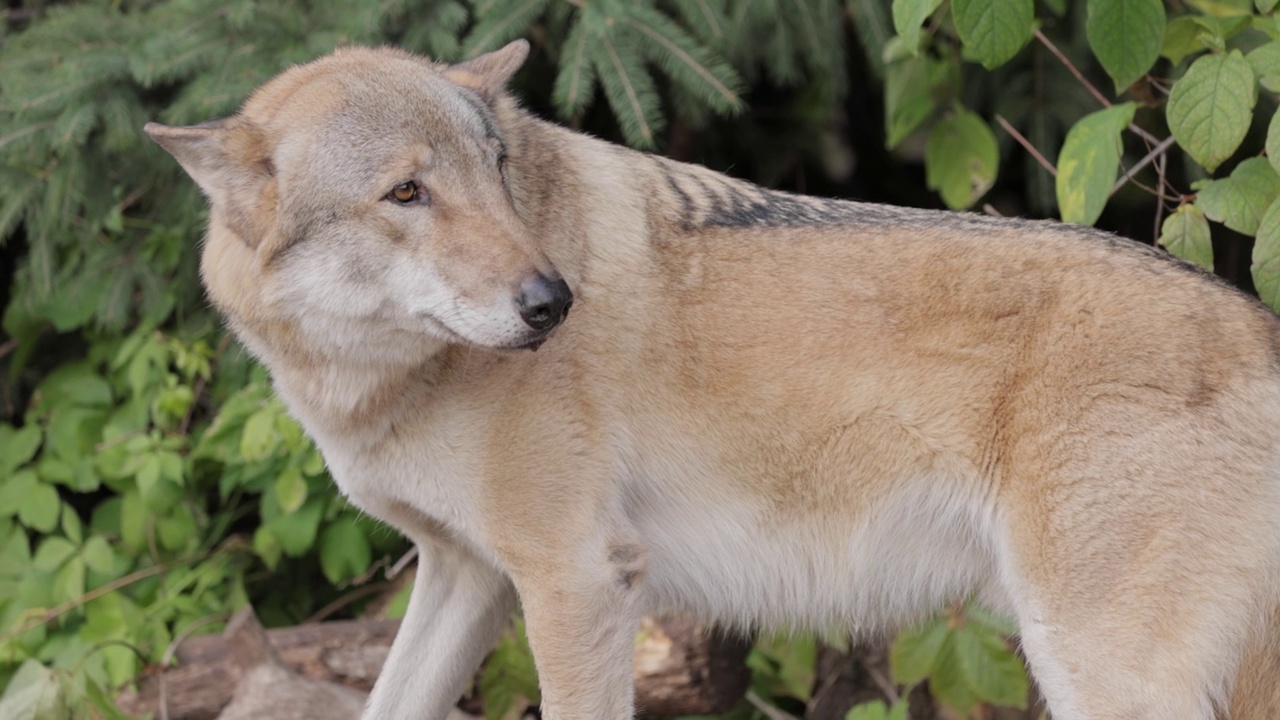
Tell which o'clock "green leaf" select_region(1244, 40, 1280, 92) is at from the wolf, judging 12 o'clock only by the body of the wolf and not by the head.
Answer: The green leaf is roughly at 5 o'clock from the wolf.

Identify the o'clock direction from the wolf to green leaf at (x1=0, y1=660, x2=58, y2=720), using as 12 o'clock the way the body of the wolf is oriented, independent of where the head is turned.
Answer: The green leaf is roughly at 12 o'clock from the wolf.

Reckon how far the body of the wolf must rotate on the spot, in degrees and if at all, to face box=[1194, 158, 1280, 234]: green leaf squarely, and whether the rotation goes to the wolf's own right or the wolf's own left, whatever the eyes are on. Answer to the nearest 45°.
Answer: approximately 135° to the wolf's own right

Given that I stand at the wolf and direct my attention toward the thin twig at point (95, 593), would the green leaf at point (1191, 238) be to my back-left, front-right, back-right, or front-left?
back-right

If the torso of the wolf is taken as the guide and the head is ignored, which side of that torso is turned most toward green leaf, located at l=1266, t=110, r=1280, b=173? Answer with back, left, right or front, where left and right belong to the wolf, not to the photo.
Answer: back

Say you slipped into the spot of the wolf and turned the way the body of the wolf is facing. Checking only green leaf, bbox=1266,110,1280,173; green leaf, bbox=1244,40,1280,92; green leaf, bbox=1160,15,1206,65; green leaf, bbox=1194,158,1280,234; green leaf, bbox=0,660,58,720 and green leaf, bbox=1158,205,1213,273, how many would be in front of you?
1

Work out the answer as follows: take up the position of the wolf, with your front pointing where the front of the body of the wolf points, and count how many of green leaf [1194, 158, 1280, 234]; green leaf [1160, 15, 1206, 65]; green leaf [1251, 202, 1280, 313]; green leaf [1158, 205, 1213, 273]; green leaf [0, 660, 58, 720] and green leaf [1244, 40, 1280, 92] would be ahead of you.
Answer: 1

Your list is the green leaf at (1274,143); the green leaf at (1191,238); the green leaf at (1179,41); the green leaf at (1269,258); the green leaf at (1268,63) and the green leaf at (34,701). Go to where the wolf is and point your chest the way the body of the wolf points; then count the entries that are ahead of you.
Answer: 1

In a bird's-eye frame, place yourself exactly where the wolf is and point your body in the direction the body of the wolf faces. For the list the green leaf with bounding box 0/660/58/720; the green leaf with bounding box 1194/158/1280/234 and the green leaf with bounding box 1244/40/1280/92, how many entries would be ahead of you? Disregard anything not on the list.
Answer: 1

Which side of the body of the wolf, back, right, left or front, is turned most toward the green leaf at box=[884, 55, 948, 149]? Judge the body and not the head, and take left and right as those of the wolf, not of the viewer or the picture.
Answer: right

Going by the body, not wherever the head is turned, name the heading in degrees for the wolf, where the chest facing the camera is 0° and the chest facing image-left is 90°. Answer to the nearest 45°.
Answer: approximately 90°

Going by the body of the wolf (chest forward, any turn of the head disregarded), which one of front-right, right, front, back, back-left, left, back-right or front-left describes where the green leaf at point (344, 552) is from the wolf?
front-right

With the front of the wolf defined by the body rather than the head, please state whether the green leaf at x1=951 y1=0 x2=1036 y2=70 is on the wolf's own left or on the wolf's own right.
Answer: on the wolf's own right

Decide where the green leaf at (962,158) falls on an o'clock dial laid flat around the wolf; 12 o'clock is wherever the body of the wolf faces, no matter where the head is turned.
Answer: The green leaf is roughly at 4 o'clock from the wolf.

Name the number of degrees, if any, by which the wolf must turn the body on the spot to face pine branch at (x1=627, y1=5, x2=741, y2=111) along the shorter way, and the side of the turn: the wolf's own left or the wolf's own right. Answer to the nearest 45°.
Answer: approximately 90° to the wolf's own right
